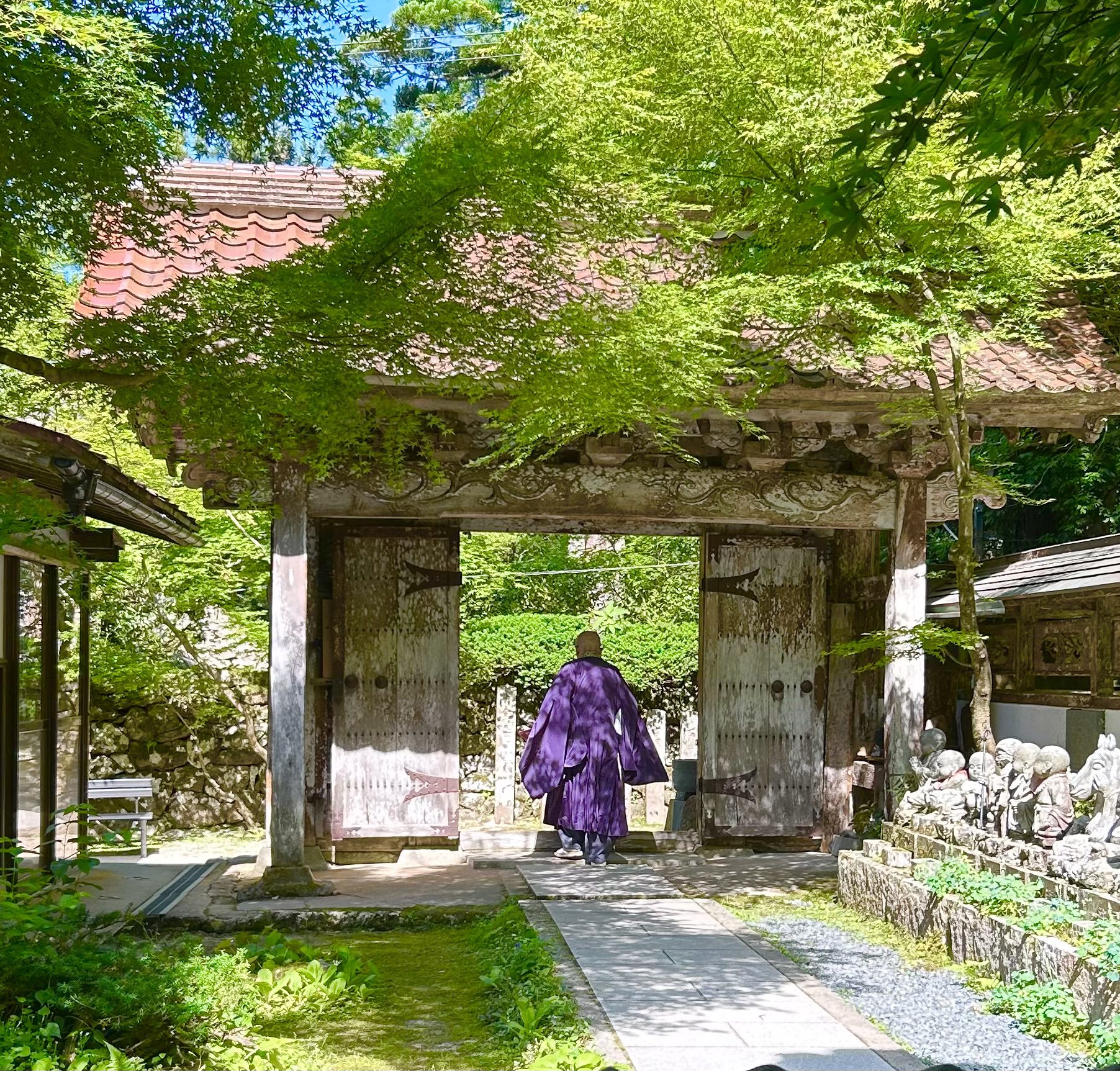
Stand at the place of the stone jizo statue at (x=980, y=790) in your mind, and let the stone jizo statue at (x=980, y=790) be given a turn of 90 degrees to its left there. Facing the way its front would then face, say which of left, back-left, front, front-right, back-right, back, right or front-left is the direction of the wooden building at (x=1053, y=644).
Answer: back-left

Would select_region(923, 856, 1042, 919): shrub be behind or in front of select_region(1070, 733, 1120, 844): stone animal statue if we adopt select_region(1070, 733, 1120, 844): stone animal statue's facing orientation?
in front

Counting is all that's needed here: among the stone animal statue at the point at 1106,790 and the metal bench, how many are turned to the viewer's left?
1

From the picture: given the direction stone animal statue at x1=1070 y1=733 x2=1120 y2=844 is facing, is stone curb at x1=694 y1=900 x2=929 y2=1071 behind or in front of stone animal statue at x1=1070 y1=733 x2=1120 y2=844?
in front

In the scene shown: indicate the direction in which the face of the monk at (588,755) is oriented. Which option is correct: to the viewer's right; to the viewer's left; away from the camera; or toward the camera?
away from the camera

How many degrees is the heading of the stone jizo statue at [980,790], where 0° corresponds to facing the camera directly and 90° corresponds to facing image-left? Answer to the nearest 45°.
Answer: approximately 45°

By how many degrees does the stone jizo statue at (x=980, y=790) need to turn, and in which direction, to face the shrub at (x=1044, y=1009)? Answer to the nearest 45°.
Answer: approximately 45° to its left

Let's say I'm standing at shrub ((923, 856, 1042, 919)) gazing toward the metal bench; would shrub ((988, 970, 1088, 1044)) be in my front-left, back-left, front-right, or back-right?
back-left

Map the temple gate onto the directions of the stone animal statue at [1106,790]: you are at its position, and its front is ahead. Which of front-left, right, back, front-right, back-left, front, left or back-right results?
front-right

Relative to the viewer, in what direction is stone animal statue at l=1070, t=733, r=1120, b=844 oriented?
to the viewer's left

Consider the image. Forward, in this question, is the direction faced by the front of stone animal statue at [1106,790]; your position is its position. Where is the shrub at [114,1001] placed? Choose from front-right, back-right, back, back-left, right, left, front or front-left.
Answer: front-left
